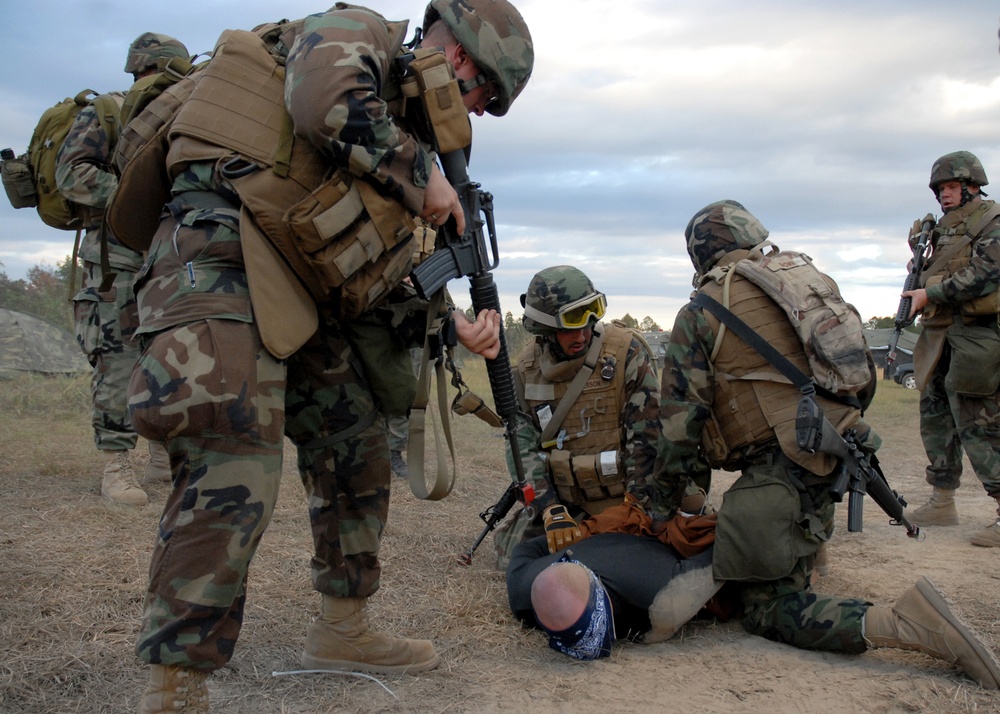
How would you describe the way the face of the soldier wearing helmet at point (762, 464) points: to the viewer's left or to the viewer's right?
to the viewer's left

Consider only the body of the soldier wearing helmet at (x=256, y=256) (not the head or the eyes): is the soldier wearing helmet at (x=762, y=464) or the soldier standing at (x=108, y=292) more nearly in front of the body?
the soldier wearing helmet

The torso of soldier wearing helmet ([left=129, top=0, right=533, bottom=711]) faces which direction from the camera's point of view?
to the viewer's right

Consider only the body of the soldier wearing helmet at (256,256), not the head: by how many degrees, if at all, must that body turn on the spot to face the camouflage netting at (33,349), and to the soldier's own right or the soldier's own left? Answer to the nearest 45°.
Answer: approximately 90° to the soldier's own left

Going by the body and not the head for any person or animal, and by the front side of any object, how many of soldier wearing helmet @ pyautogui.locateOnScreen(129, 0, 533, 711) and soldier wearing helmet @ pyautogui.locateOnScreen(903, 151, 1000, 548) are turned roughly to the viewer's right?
1

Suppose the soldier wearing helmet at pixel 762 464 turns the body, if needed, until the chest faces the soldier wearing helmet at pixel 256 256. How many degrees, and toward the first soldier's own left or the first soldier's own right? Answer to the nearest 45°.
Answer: approximately 90° to the first soldier's own left

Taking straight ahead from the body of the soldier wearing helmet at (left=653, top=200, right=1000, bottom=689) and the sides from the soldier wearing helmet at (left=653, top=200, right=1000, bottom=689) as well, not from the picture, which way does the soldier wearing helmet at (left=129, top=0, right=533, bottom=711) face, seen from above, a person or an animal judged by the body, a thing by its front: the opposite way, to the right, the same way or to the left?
to the right

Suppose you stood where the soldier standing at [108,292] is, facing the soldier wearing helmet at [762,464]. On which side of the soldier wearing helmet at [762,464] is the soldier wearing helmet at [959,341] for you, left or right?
left

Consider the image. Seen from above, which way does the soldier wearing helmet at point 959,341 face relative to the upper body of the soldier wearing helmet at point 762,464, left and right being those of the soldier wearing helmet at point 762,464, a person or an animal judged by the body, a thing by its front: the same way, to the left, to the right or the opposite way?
to the left

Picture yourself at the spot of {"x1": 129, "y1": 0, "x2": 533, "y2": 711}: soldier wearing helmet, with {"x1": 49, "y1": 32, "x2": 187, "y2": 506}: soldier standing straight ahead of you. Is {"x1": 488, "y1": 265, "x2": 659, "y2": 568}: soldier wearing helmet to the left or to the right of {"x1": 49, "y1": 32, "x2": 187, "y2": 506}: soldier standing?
right

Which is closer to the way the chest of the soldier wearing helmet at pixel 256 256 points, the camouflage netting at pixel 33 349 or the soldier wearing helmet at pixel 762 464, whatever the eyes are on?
the soldier wearing helmet
